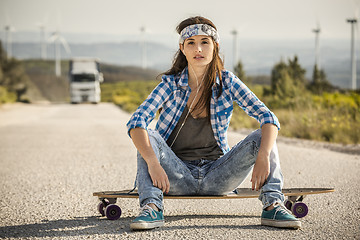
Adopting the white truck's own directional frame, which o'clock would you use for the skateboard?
The skateboard is roughly at 12 o'clock from the white truck.

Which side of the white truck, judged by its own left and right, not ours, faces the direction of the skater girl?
front

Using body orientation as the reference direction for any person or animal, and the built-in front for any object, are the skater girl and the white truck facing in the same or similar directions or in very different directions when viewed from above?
same or similar directions

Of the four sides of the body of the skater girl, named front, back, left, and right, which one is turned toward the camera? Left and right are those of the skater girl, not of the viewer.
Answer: front

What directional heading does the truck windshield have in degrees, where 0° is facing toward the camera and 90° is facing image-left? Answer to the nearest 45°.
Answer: approximately 0°

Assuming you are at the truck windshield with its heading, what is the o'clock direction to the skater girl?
The skater girl is roughly at 12 o'clock from the truck windshield.

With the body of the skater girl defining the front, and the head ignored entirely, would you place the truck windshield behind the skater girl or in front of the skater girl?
behind

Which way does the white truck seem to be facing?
toward the camera

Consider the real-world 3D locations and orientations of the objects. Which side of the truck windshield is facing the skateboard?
front

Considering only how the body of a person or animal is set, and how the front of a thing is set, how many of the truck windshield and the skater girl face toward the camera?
2
